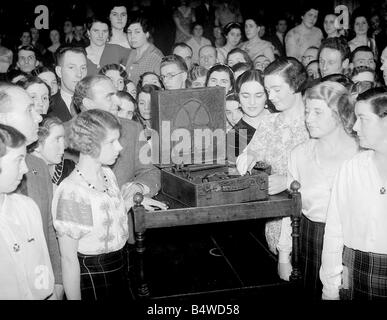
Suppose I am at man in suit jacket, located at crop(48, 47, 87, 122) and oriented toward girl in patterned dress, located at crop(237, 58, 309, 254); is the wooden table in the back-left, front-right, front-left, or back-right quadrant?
front-right

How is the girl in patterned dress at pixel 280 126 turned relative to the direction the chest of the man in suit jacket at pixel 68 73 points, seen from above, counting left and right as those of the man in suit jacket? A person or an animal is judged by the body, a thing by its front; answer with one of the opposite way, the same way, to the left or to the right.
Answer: to the right

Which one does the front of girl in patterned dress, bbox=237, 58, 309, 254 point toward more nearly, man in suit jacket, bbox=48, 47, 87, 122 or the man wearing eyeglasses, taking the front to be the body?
the man in suit jacket

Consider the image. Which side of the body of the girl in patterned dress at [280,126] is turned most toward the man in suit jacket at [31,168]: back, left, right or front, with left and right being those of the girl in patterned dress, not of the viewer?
front

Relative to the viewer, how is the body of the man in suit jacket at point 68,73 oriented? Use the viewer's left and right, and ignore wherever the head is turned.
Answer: facing the viewer and to the right of the viewer

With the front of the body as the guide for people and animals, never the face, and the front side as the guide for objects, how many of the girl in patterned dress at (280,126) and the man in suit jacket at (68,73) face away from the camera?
0

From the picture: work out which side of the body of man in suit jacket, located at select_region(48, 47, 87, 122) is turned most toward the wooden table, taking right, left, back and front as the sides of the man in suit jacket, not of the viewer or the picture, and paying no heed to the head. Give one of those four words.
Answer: front

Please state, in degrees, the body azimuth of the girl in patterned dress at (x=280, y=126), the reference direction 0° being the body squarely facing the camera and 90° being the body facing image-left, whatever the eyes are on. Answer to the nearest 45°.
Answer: approximately 45°

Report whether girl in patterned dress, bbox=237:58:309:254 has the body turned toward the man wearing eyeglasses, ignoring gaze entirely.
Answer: no

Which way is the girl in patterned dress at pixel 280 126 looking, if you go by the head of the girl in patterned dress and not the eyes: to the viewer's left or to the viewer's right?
to the viewer's left

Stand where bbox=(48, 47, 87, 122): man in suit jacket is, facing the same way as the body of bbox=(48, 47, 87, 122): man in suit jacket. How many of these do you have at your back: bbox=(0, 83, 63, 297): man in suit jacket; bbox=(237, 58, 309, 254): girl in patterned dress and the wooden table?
0

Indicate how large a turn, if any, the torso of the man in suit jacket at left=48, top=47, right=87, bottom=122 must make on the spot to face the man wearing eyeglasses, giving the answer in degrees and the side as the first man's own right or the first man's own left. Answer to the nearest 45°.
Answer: approximately 45° to the first man's own left

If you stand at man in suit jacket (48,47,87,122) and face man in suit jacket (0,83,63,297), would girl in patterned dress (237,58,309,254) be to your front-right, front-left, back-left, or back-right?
front-left

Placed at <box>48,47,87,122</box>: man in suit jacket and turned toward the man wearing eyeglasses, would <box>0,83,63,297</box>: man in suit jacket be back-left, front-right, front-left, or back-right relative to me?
back-right

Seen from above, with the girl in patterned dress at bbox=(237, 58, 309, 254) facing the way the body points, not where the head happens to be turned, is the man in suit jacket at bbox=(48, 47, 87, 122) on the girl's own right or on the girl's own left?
on the girl's own right
